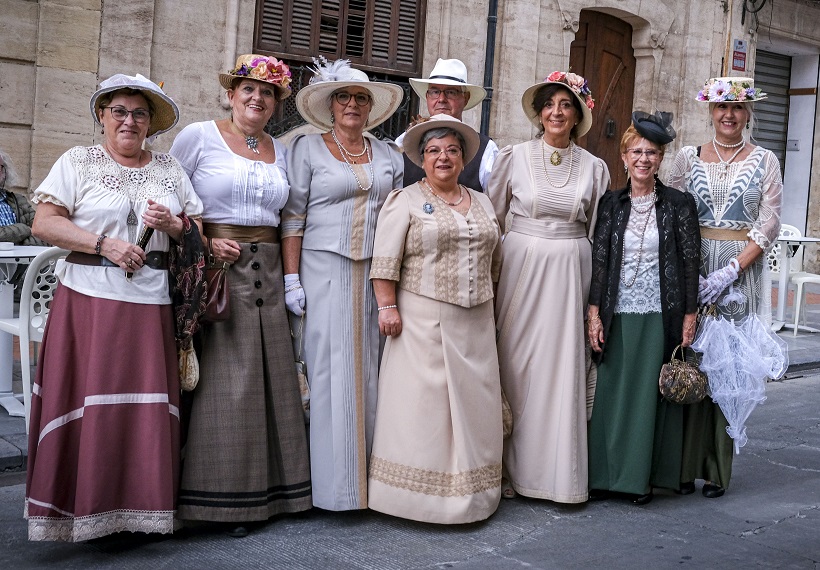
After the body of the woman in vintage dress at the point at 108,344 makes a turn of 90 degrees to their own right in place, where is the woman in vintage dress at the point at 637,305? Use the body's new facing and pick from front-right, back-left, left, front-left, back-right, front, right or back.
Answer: back-left

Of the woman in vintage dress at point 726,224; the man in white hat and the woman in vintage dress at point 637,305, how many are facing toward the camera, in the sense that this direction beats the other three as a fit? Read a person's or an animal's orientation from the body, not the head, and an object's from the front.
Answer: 3

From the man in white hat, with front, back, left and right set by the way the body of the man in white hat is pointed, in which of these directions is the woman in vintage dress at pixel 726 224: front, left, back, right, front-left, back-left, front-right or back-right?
left

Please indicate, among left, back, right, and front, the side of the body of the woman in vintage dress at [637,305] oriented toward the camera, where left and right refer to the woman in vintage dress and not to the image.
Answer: front

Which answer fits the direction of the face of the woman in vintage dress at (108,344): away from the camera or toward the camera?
toward the camera

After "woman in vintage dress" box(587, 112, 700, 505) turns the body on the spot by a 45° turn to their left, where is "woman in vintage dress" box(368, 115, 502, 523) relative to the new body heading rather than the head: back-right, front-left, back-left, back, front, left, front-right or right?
right

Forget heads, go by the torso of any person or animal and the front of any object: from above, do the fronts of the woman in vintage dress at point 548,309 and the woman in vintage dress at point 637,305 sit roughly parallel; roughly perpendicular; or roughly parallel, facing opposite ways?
roughly parallel

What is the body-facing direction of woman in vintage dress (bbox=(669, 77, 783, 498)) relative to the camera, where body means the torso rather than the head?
toward the camera

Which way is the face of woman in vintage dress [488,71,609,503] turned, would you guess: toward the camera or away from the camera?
toward the camera

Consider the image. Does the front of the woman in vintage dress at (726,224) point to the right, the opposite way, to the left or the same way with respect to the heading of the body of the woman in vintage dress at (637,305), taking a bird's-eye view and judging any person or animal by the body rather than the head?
the same way

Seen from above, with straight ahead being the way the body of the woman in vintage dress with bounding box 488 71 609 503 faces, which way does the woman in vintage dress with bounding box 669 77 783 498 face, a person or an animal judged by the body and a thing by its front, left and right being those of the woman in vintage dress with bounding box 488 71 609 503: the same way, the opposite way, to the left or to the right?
the same way

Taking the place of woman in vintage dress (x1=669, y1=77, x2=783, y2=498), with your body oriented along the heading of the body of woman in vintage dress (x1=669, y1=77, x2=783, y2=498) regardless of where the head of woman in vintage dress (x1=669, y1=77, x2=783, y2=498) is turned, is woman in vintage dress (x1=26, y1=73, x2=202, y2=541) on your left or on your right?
on your right

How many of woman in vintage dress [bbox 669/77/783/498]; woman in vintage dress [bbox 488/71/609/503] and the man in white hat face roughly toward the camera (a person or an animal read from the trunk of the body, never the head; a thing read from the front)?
3

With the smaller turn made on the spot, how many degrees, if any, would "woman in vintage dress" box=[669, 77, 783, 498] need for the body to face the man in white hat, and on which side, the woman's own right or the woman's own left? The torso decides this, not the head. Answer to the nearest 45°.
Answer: approximately 90° to the woman's own right
